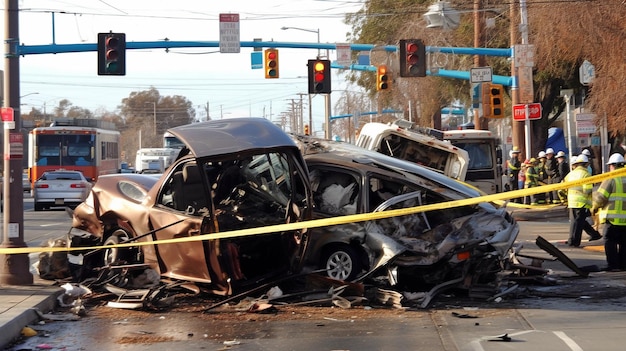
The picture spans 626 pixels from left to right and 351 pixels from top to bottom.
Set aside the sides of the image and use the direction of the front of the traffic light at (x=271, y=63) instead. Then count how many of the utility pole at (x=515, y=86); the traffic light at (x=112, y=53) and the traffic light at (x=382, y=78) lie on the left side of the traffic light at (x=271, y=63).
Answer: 2

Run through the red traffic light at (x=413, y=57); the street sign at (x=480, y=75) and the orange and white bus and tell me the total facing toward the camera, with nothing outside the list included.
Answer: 3

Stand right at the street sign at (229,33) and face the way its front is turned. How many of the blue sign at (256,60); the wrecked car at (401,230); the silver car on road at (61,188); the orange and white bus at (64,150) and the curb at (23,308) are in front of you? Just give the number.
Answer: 2

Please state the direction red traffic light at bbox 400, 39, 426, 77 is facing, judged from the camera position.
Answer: facing the viewer

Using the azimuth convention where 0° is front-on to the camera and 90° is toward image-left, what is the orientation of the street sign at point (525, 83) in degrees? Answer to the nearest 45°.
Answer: approximately 0°

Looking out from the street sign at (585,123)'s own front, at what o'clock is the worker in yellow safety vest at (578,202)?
The worker in yellow safety vest is roughly at 12 o'clock from the street sign.

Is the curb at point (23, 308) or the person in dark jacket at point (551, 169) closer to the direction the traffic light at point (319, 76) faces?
the curb

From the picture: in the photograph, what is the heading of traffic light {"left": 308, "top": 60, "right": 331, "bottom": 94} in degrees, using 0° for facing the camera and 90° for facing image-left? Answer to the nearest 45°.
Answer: approximately 0°

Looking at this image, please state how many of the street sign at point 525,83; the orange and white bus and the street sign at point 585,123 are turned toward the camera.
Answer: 3

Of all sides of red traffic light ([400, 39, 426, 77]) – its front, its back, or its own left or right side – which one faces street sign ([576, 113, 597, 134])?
left

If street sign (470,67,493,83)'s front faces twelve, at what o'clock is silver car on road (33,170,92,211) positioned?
The silver car on road is roughly at 3 o'clock from the street sign.
